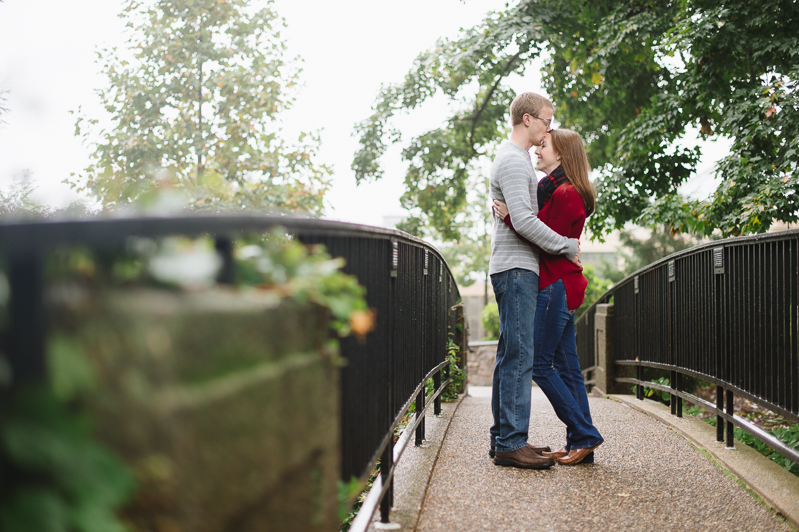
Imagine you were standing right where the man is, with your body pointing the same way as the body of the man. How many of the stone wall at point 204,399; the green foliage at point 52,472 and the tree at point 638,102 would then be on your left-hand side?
1

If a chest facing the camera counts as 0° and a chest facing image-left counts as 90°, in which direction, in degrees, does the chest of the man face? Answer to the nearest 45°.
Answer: approximately 270°

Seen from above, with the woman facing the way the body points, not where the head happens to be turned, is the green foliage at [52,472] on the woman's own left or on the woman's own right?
on the woman's own left

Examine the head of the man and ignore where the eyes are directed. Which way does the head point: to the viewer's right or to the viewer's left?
to the viewer's right

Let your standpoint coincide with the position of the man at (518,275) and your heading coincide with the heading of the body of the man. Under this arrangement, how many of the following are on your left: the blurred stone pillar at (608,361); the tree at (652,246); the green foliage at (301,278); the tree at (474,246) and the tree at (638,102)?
4

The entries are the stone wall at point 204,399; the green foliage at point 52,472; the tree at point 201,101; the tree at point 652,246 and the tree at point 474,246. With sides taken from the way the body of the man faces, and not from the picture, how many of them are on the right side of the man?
2

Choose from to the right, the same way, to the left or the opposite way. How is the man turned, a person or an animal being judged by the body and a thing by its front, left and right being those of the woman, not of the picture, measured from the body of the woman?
the opposite way

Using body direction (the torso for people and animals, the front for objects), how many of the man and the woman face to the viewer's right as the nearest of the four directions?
1

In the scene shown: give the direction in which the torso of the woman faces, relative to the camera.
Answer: to the viewer's left

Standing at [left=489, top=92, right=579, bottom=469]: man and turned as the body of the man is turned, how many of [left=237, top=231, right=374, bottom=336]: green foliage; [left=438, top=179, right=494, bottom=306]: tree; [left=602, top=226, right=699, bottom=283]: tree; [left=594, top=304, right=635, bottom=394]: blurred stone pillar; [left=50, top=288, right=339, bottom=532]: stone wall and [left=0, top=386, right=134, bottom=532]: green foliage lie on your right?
3

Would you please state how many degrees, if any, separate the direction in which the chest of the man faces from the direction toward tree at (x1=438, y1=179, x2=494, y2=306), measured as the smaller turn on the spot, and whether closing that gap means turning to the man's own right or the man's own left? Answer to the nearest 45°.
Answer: approximately 90° to the man's own left

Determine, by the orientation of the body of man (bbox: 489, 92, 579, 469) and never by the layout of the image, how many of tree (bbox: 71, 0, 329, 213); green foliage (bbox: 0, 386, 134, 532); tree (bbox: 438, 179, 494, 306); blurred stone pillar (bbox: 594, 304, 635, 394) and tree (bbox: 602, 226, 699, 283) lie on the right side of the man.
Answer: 1

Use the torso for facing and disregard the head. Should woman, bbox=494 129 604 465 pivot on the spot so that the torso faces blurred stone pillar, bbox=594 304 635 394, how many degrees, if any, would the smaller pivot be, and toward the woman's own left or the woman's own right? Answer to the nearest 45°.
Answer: approximately 90° to the woman's own right

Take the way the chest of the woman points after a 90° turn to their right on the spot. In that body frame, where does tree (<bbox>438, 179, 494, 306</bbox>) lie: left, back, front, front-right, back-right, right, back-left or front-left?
front

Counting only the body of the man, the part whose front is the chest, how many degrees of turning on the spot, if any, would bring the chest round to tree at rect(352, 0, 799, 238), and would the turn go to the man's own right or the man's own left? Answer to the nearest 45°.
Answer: approximately 90° to the man's own left

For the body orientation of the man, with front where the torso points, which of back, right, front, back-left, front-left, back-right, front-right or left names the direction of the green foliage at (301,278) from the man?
right
